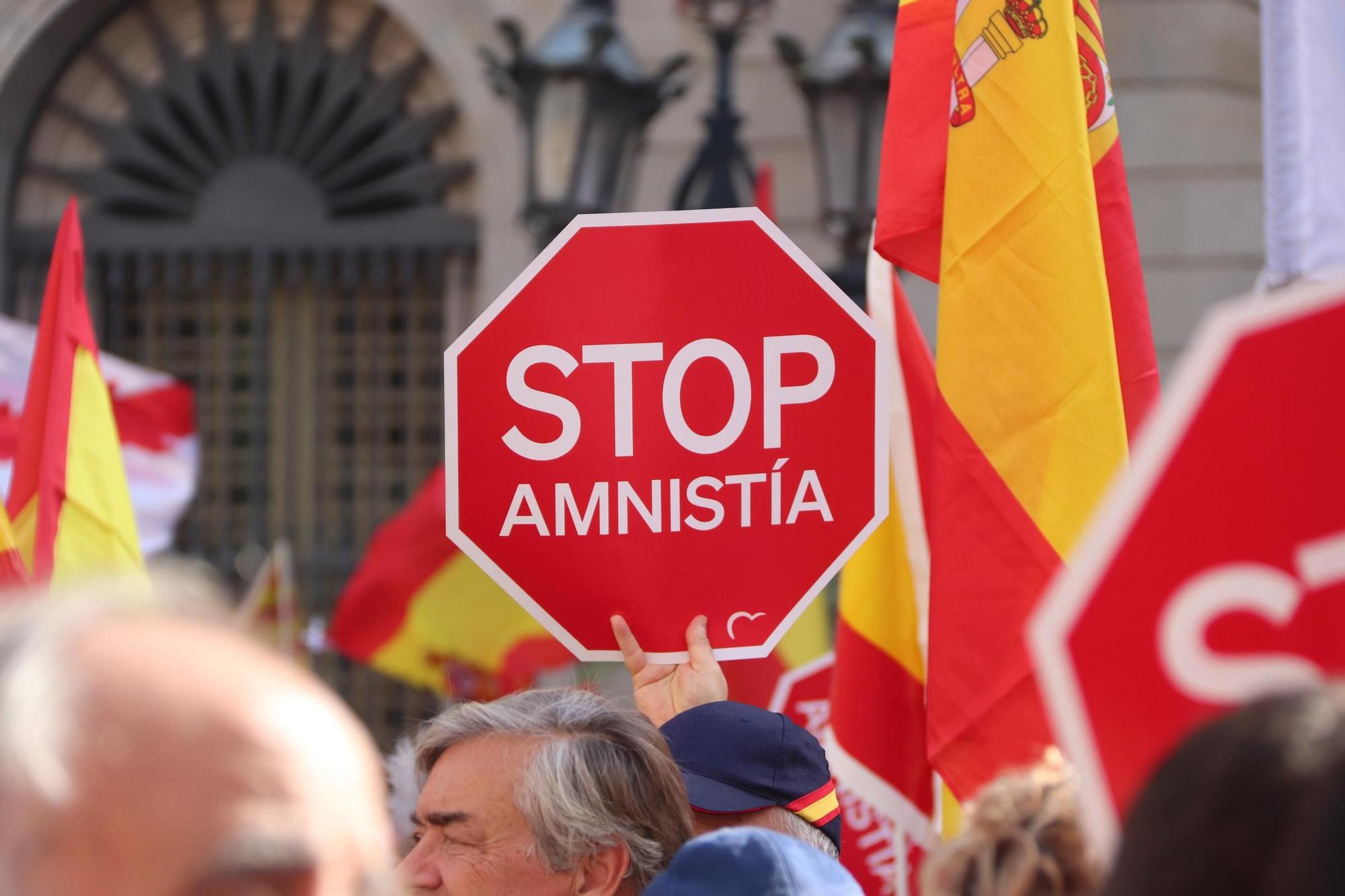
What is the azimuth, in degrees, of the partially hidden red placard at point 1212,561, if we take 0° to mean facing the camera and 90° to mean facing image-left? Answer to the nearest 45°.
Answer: approximately 0°

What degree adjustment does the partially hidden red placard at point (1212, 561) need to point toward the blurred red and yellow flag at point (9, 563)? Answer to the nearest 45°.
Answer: approximately 135° to its right

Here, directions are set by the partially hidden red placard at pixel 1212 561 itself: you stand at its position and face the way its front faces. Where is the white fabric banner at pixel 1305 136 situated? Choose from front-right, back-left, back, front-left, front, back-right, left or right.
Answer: back

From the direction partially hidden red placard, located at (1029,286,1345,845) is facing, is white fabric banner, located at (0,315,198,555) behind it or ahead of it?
behind

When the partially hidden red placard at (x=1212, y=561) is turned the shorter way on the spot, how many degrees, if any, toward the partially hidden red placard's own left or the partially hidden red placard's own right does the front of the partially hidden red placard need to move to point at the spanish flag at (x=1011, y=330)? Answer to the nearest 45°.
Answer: approximately 180°

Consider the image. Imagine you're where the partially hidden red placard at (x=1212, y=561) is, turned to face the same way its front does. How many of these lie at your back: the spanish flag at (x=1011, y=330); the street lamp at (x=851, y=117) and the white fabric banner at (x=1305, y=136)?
3

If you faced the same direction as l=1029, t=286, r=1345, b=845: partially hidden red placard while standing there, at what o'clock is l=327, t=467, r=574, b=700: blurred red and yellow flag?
The blurred red and yellow flag is roughly at 5 o'clock from the partially hidden red placard.

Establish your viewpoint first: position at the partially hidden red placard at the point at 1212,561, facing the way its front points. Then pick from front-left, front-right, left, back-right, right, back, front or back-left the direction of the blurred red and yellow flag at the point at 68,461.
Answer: back-right
